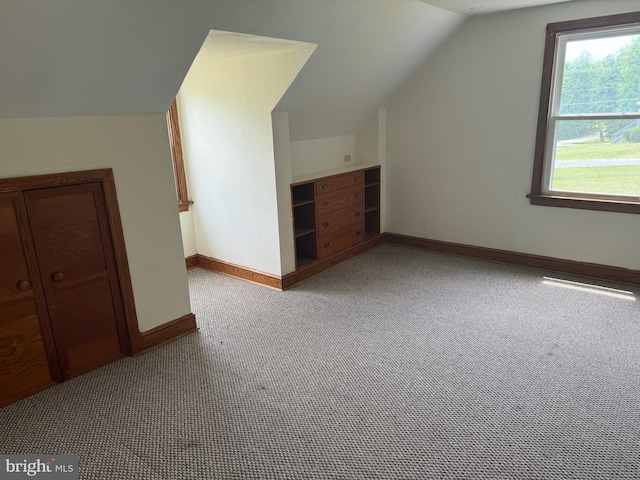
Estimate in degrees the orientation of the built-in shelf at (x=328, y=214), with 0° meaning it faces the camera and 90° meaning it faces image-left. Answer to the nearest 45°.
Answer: approximately 315°

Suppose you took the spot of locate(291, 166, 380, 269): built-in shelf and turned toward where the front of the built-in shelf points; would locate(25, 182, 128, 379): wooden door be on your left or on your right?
on your right

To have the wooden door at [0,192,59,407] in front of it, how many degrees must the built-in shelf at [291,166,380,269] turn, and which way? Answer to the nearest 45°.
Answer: approximately 90° to its right
